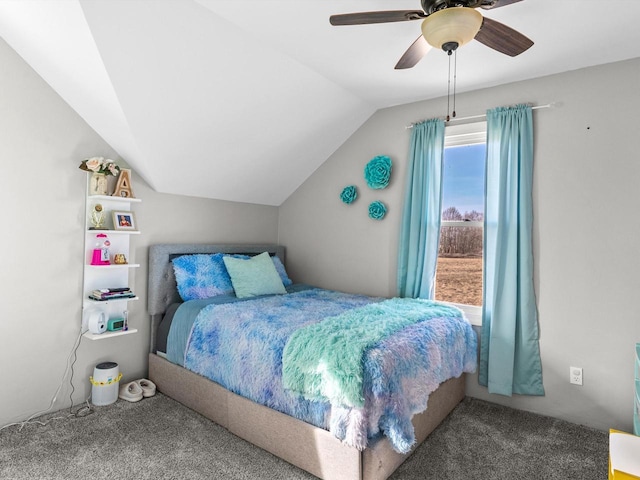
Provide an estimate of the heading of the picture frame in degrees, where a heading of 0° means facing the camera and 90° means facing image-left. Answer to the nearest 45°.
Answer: approximately 315°

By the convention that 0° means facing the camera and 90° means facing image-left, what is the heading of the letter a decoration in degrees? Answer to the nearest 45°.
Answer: approximately 315°

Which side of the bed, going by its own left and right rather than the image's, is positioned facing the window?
left
